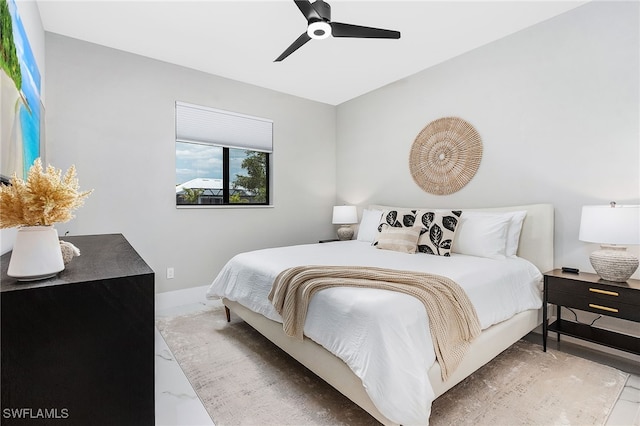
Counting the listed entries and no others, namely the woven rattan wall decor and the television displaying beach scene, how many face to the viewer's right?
1

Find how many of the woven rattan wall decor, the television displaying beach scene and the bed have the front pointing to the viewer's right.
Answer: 1

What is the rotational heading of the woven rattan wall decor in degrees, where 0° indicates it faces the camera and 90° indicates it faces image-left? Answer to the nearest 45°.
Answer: approximately 45°

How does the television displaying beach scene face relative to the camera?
to the viewer's right

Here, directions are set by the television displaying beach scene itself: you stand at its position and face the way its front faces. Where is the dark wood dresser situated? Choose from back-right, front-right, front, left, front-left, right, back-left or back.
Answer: right

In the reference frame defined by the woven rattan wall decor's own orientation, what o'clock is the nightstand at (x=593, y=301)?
The nightstand is roughly at 9 o'clock from the woven rattan wall decor.

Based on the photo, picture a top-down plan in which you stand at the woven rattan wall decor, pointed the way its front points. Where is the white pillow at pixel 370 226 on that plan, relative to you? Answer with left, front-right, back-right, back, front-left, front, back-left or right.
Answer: front-right

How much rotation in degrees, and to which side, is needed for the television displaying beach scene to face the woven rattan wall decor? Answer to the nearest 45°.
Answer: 0° — it already faces it

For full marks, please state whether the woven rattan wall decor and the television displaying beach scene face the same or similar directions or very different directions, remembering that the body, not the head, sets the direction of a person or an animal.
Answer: very different directions

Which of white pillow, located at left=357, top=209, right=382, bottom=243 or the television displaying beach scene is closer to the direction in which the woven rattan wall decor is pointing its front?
the television displaying beach scene

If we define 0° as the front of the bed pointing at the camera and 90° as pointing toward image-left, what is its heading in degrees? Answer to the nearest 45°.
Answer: approximately 45°

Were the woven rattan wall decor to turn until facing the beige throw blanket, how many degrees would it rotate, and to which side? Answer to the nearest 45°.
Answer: approximately 45° to its left

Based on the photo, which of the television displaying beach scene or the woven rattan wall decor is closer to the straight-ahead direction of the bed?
the television displaying beach scene

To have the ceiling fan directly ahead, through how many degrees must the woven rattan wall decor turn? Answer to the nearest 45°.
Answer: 0° — it already faces it
